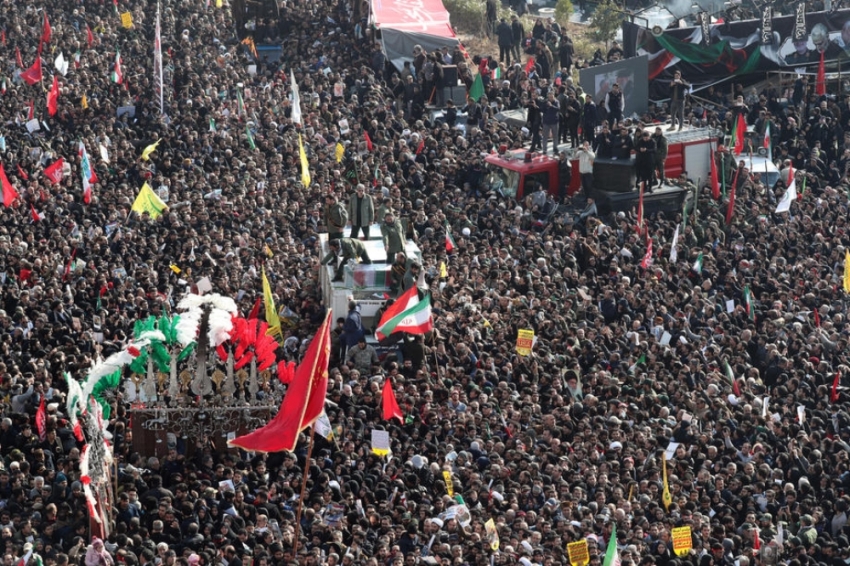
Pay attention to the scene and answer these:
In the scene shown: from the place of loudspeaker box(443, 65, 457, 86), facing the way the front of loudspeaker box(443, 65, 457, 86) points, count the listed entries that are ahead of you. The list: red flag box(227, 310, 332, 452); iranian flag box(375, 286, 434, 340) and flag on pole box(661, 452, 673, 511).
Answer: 3

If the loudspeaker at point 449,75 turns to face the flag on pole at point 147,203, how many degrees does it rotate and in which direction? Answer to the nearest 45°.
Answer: approximately 45° to its right

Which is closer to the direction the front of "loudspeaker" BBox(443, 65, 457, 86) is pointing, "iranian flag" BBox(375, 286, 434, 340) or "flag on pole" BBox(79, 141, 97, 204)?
the iranian flag

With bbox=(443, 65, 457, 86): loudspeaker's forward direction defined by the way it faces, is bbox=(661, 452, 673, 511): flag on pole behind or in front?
in front

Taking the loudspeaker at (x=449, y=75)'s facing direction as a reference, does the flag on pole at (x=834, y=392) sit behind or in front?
in front

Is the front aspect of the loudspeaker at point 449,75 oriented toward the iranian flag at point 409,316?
yes

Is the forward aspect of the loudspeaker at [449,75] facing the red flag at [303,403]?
yes

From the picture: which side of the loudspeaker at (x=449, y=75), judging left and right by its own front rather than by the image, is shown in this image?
front
